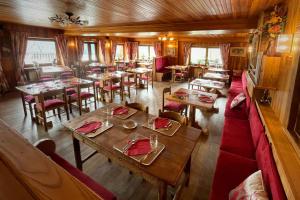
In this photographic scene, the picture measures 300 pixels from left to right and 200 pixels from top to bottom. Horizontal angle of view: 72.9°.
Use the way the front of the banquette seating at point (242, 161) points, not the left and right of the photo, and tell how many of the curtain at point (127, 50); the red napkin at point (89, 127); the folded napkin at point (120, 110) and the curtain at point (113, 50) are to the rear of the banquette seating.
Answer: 0

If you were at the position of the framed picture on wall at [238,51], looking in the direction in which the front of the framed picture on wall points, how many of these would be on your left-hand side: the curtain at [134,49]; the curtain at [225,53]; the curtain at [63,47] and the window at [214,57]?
0

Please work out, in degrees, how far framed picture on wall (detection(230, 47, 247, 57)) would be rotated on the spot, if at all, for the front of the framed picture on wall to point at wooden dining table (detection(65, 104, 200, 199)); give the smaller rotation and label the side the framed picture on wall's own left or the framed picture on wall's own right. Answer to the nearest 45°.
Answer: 0° — it already faces it

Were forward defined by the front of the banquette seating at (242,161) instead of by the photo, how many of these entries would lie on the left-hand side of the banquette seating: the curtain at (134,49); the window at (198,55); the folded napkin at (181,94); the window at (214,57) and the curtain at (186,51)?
0

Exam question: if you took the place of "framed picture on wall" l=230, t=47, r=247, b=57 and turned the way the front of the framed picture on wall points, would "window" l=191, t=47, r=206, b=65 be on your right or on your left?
on your right

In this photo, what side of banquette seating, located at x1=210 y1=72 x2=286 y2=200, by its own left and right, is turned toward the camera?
left

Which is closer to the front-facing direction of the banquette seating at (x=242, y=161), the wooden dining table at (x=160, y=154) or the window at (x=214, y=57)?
the wooden dining table

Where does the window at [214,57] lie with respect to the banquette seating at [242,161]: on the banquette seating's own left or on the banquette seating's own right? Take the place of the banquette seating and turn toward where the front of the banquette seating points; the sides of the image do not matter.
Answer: on the banquette seating's own right
